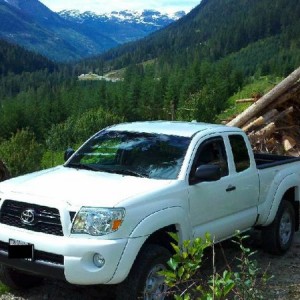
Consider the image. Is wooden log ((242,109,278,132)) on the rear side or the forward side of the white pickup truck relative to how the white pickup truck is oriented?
on the rear side

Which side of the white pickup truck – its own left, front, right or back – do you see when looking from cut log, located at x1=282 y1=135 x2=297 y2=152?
back

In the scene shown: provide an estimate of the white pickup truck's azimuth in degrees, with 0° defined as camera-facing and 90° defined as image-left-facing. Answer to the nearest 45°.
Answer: approximately 45°

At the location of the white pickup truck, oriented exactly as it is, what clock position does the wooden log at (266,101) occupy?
The wooden log is roughly at 5 o'clock from the white pickup truck.

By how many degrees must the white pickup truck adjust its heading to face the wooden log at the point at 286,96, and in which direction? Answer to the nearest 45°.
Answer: approximately 135° to its right

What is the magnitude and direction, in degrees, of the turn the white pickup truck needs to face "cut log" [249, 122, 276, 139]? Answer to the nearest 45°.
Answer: approximately 135° to its right

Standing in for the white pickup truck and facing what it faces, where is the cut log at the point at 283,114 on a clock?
The cut log is roughly at 5 o'clock from the white pickup truck.
